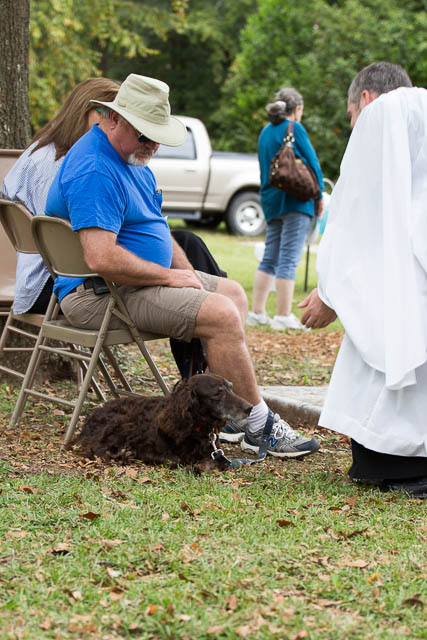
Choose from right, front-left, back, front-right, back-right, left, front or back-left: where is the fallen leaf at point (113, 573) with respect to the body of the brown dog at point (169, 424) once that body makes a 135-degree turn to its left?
back-left

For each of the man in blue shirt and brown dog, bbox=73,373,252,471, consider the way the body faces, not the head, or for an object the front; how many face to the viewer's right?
2

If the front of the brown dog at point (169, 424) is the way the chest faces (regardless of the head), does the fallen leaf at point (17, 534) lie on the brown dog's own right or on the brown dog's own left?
on the brown dog's own right

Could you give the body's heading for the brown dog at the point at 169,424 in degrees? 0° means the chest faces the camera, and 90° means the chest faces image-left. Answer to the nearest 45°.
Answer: approximately 270°

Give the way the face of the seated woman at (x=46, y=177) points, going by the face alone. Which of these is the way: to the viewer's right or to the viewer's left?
to the viewer's right

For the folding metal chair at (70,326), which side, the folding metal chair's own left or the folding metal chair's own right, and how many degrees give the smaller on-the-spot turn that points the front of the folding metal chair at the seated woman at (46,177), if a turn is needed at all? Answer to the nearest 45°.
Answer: approximately 45° to the folding metal chair's own left

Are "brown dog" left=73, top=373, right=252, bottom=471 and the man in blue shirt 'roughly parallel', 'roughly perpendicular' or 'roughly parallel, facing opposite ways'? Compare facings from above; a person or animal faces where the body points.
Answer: roughly parallel

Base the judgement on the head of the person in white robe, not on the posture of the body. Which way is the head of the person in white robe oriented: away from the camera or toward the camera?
away from the camera

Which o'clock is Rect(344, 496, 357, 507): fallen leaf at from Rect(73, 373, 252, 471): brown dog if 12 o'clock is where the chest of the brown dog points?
The fallen leaf is roughly at 1 o'clock from the brown dog.

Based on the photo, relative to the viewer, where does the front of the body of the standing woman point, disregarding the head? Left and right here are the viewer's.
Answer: facing away from the viewer and to the right of the viewer

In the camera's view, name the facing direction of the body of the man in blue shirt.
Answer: to the viewer's right

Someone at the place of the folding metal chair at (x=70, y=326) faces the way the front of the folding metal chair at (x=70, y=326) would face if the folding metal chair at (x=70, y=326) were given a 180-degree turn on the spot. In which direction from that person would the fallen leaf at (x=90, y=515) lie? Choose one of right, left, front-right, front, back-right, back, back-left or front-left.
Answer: front-left

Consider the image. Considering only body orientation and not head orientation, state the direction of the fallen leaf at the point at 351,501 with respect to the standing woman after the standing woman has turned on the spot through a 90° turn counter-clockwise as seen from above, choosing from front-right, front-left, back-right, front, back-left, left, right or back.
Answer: back-left
